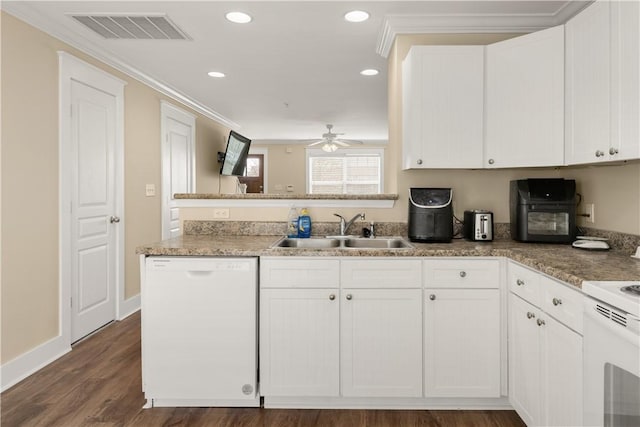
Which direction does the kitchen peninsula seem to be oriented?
toward the camera

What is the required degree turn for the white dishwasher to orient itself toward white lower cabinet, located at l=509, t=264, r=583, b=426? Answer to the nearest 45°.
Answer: approximately 45° to its left

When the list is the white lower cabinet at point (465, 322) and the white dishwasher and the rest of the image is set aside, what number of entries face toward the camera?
2

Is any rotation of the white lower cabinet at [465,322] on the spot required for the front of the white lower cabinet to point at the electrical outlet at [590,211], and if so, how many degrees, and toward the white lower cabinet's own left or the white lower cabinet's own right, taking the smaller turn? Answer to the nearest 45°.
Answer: approximately 135° to the white lower cabinet's own left

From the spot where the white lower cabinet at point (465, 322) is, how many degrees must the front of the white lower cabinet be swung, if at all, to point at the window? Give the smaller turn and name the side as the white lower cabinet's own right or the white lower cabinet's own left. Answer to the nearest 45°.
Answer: approximately 180°

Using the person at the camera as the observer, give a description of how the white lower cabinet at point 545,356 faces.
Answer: facing the viewer and to the left of the viewer

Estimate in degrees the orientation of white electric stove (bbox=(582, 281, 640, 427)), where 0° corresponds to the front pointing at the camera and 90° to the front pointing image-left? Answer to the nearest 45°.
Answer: approximately 45°

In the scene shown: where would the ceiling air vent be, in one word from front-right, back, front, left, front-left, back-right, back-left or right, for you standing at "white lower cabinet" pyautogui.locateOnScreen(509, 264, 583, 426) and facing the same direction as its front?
front-right

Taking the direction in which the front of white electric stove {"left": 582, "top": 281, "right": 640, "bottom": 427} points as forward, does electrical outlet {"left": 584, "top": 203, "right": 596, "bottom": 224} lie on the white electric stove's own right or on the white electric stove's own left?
on the white electric stove's own right

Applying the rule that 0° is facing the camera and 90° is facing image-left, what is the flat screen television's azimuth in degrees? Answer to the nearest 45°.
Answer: approximately 315°

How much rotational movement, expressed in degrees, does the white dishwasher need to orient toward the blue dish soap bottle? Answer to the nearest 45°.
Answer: approximately 135° to its left

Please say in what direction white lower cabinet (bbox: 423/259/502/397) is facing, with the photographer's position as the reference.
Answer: facing the viewer

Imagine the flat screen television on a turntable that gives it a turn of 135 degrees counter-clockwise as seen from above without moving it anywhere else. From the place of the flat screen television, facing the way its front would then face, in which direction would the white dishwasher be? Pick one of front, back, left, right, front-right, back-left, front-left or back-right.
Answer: back

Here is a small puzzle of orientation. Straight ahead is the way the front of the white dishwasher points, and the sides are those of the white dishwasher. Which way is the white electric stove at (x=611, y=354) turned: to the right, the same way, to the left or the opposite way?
to the right

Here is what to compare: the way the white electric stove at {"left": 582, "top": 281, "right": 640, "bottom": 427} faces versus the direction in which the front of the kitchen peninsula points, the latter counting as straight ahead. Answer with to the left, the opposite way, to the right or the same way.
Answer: to the right

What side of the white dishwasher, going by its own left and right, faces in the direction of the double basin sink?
left

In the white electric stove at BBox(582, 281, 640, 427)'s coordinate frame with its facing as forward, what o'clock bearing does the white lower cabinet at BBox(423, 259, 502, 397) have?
The white lower cabinet is roughly at 3 o'clock from the white electric stove.
